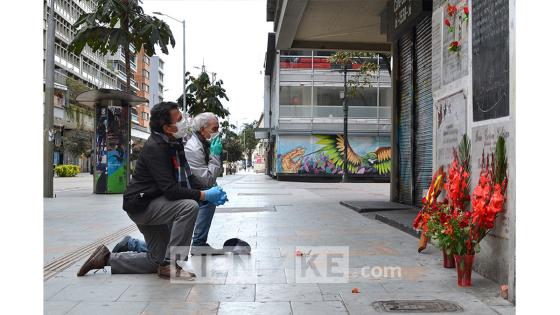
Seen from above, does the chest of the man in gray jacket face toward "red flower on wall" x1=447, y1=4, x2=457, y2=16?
yes

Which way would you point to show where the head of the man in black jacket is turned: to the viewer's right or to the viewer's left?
to the viewer's right

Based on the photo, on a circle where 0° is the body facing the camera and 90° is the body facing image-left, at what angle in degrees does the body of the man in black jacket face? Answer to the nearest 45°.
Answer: approximately 270°

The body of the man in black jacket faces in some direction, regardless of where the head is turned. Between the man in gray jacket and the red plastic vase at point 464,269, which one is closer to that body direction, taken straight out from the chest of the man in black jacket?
the red plastic vase

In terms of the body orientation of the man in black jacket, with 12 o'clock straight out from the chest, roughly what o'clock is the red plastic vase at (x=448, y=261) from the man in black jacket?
The red plastic vase is roughly at 12 o'clock from the man in black jacket.

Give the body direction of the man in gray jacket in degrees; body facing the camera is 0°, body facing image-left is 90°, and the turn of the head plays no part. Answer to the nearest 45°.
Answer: approximately 270°

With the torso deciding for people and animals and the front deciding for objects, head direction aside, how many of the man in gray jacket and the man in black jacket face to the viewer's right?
2

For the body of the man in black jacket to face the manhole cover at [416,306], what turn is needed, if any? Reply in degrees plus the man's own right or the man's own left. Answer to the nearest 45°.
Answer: approximately 45° to the man's own right
